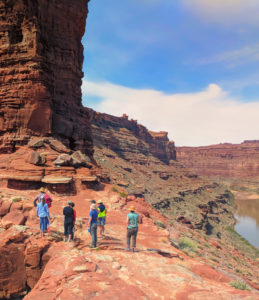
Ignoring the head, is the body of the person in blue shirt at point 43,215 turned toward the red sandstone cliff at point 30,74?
yes

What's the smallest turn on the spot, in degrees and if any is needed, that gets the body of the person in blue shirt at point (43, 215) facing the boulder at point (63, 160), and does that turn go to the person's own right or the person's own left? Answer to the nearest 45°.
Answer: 0° — they already face it

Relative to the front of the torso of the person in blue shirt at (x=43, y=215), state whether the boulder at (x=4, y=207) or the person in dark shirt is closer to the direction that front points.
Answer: the boulder

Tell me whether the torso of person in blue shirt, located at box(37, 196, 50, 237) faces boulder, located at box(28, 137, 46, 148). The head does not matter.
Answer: yes

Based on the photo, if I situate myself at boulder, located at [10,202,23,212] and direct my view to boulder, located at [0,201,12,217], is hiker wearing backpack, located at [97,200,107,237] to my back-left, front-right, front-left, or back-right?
back-left

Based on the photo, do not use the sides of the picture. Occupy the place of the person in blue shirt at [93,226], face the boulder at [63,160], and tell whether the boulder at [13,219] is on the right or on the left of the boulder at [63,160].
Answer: left

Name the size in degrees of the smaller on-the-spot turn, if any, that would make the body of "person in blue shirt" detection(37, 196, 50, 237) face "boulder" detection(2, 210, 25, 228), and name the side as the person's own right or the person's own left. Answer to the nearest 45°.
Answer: approximately 45° to the person's own left

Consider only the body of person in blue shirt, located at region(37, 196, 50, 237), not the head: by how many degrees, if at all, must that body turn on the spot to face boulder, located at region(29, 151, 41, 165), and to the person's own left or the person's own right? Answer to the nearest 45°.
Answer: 0° — they already face it

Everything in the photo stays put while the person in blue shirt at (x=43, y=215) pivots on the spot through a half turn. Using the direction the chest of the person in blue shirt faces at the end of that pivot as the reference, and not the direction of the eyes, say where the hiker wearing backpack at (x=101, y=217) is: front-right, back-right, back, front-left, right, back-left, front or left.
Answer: left

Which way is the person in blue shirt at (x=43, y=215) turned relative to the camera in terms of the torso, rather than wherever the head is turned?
away from the camera
